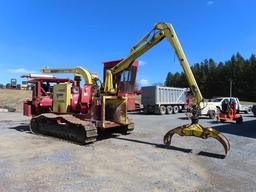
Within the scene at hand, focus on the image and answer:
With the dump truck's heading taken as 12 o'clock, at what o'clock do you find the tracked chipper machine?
The tracked chipper machine is roughly at 5 o'clock from the dump truck.

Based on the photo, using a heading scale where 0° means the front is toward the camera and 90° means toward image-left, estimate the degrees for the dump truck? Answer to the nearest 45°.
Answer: approximately 225°

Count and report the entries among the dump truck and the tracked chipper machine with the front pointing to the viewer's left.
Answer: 0

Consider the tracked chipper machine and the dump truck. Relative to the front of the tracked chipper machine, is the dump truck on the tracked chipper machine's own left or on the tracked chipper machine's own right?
on the tracked chipper machine's own left

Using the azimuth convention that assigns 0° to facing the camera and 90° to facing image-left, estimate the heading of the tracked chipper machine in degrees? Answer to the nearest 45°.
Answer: approximately 315°
